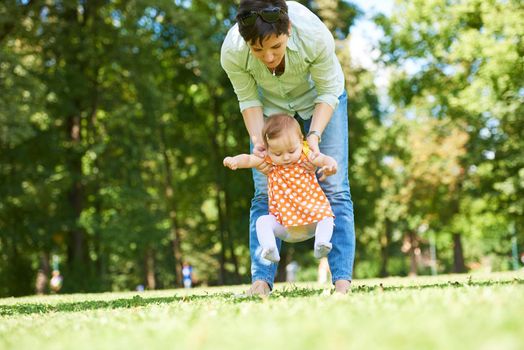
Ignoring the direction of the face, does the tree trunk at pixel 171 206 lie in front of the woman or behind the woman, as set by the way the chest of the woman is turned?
behind

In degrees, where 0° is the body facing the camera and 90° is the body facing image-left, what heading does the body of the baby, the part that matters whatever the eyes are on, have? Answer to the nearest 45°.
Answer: approximately 0°

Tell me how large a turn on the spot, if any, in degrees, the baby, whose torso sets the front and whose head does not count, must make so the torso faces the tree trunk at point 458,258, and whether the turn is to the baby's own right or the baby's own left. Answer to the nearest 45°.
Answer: approximately 180°

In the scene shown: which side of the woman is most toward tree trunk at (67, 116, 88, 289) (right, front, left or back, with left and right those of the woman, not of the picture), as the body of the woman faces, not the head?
back

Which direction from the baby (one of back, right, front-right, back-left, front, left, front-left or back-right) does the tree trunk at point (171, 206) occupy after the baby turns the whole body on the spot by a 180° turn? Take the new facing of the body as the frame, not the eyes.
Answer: front

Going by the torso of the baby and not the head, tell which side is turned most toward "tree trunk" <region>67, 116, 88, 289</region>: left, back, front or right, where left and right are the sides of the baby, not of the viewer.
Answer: back
